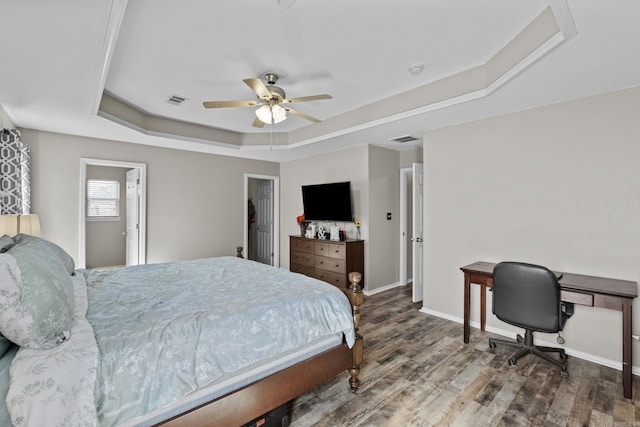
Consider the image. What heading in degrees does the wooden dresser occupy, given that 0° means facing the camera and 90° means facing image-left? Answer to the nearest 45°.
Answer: approximately 45°

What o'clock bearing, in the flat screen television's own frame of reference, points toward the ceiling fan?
The ceiling fan is roughly at 11 o'clock from the flat screen television.

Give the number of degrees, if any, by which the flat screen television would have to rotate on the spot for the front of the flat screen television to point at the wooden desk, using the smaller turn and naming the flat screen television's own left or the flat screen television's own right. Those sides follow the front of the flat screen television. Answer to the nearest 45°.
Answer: approximately 90° to the flat screen television's own left

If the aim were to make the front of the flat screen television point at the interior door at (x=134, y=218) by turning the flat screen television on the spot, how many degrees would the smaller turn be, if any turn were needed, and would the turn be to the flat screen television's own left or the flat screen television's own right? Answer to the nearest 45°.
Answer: approximately 45° to the flat screen television's own right

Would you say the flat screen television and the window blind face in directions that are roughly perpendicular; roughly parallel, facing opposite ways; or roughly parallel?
roughly perpendicular

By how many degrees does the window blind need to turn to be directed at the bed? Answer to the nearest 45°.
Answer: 0° — it already faces it
